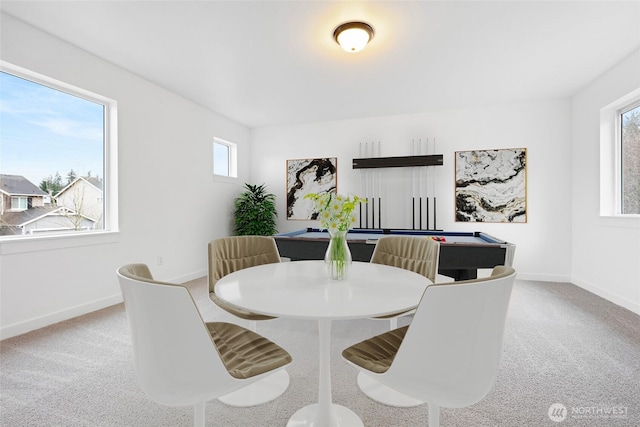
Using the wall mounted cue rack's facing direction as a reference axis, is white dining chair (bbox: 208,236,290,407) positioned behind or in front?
in front

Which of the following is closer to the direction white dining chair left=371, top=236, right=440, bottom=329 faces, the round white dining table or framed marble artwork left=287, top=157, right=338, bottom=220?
the round white dining table

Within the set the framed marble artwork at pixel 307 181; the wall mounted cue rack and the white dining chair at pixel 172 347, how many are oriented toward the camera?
2

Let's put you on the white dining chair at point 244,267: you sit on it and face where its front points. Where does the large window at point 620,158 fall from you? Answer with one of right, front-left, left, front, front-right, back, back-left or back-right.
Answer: front-left

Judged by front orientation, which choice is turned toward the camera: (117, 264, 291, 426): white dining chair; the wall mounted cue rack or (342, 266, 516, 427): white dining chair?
the wall mounted cue rack

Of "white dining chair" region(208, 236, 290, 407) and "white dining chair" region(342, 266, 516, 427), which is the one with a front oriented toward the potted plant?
"white dining chair" region(342, 266, 516, 427)

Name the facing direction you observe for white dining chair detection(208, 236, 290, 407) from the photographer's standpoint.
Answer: facing the viewer and to the right of the viewer

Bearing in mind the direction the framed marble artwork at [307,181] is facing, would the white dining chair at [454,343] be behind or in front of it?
in front

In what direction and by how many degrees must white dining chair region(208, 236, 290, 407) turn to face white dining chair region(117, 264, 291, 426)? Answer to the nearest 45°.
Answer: approximately 45° to its right

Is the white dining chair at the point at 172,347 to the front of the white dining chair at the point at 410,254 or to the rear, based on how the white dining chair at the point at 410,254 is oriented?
to the front

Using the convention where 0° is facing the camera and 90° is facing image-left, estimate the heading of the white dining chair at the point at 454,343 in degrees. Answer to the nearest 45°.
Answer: approximately 135°

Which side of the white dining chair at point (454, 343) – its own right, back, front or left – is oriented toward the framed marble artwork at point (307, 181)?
front

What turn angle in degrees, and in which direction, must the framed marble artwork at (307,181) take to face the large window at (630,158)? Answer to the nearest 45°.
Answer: approximately 45° to its left

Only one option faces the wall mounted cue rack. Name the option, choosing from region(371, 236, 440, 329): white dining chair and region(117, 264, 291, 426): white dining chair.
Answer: region(117, 264, 291, 426): white dining chair

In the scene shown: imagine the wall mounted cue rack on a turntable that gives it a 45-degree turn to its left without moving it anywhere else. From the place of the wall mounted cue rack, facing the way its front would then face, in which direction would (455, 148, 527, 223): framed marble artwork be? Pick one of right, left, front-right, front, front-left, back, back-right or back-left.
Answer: front-left

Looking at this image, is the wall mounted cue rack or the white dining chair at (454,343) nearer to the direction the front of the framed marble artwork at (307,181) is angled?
the white dining chair
